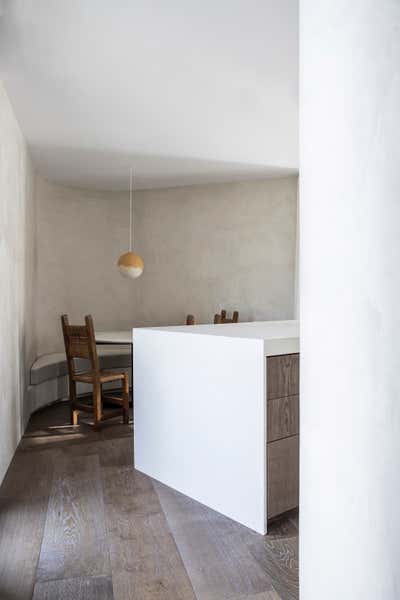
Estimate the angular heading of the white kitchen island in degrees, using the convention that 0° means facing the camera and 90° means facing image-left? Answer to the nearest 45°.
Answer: approximately 315°

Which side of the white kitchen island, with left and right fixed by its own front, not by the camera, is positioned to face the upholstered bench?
back

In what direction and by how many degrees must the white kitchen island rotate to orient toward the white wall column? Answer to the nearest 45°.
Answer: approximately 45° to its right

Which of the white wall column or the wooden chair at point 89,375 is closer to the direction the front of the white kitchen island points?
the white wall column

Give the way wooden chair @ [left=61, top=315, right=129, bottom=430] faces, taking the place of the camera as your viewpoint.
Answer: facing away from the viewer and to the right of the viewer

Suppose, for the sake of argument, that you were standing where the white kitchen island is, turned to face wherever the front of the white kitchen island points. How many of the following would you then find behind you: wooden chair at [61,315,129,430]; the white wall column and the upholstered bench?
2

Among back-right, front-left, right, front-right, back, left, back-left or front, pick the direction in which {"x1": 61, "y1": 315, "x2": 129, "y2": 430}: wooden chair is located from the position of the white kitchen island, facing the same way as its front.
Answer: back
